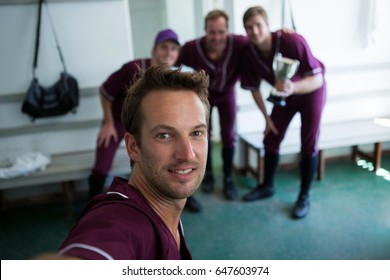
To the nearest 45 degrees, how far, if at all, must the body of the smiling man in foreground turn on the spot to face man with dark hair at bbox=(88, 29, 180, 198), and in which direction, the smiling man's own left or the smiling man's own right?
approximately 135° to the smiling man's own left

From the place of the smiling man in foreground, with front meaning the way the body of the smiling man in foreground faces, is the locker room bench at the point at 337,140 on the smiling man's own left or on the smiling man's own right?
on the smiling man's own left

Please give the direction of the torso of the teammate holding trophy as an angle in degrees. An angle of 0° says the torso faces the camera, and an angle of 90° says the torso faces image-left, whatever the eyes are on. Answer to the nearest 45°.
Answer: approximately 45°
